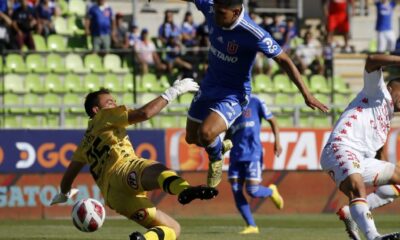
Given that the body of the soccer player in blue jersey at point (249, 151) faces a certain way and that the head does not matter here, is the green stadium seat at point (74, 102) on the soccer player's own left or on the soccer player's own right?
on the soccer player's own right

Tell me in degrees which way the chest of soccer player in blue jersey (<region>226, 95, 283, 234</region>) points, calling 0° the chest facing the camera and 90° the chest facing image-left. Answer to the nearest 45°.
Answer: approximately 45°

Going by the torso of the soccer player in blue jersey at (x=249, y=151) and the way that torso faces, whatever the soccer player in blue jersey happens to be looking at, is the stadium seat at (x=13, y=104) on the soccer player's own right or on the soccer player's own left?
on the soccer player's own right

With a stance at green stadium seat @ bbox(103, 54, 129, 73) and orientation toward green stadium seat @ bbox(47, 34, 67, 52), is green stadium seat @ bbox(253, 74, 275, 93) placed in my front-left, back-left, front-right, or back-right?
back-right

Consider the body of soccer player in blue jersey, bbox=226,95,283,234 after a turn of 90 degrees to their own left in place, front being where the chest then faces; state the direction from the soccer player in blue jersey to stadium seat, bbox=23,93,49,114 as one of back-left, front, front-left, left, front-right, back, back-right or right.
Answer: back
